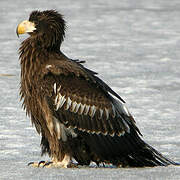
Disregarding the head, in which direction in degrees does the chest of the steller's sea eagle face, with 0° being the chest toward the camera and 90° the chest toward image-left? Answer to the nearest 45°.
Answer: approximately 90°
